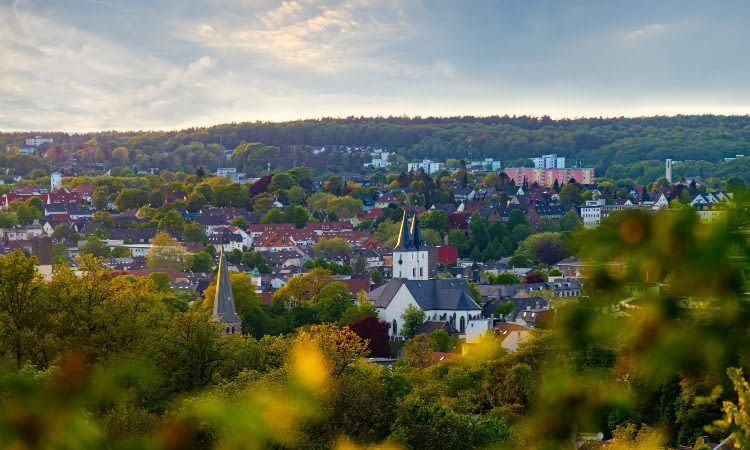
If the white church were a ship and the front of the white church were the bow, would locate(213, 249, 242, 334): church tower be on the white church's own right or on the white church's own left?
on the white church's own left

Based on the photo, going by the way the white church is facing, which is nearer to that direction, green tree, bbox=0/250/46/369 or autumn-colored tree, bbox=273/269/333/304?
the autumn-colored tree

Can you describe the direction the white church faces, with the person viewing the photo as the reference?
facing away from the viewer and to the left of the viewer

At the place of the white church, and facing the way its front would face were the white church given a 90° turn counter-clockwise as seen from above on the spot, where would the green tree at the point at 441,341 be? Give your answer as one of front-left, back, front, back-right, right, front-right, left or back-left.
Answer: front-left

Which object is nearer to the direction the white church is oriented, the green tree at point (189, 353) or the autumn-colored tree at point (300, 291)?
the autumn-colored tree
